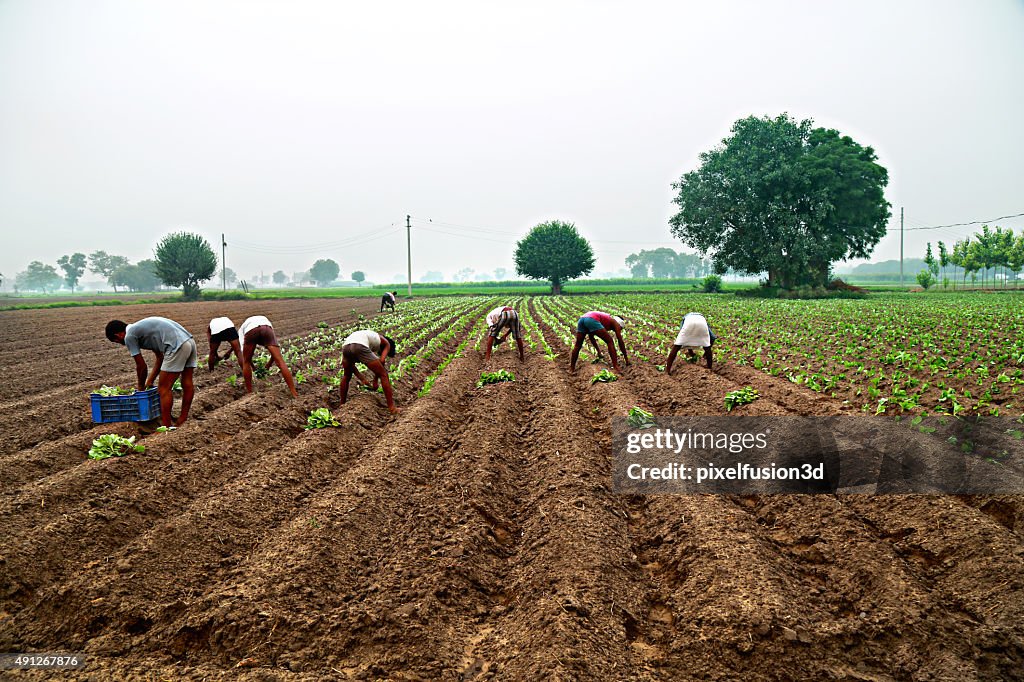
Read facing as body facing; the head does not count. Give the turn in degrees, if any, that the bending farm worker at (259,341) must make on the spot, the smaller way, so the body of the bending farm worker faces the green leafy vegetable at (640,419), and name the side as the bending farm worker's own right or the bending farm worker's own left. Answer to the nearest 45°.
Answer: approximately 135° to the bending farm worker's own right

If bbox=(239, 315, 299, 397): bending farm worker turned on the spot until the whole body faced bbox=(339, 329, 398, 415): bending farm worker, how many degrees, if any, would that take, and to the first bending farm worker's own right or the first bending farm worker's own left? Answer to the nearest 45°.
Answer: approximately 135° to the first bending farm worker's own right

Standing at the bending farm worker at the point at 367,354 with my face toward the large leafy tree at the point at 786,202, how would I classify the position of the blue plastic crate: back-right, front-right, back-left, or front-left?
back-left
